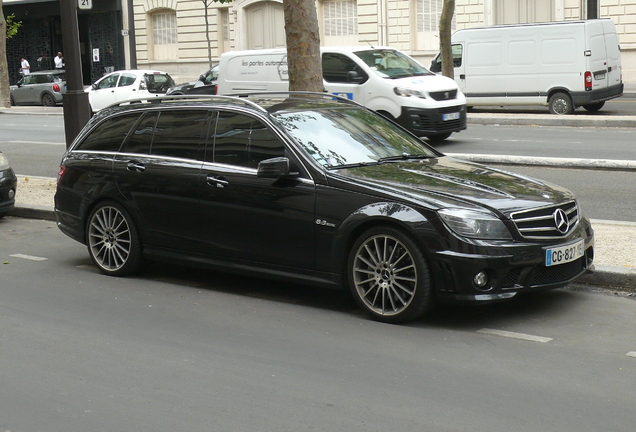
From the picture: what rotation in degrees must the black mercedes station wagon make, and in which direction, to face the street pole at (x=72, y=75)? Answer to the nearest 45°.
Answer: approximately 180°

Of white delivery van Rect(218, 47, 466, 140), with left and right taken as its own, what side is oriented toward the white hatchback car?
back

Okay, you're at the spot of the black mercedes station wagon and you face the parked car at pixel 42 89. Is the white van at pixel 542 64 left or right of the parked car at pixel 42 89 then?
right

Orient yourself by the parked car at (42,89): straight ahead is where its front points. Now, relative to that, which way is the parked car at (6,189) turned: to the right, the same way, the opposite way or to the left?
the opposite way

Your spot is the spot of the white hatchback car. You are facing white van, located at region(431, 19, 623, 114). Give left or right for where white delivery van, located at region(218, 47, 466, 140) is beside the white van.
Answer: right

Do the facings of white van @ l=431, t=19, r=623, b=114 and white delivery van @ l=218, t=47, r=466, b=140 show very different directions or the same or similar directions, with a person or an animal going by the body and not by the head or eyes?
very different directions

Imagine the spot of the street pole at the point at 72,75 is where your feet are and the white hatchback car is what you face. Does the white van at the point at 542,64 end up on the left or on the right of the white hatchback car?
right

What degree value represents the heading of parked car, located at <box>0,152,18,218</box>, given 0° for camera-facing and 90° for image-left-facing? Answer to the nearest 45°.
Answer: approximately 315°

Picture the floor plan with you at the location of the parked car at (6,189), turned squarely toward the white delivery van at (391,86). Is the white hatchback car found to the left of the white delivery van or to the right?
left

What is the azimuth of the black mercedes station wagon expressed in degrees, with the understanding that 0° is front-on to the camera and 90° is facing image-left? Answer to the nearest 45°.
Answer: approximately 315°

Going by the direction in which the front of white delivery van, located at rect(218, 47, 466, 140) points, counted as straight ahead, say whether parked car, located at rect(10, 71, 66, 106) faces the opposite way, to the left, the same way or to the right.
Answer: the opposite way

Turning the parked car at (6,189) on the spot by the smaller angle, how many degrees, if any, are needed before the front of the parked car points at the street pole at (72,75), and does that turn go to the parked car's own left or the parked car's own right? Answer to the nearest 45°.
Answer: approximately 90° to the parked car's own left
